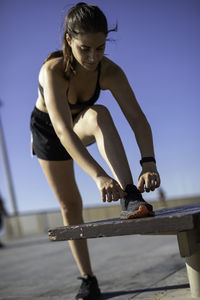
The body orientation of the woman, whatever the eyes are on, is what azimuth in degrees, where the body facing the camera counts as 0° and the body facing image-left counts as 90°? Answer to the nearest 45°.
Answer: approximately 315°

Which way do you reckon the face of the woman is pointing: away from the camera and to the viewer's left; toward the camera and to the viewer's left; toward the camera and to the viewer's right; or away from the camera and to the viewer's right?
toward the camera and to the viewer's right
